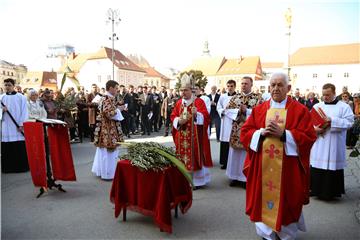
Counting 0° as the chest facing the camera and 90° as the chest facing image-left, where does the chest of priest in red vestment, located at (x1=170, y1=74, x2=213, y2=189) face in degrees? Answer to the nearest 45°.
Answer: approximately 45°

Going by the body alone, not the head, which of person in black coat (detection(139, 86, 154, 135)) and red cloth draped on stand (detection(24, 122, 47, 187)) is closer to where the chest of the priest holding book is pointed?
the red cloth draped on stand

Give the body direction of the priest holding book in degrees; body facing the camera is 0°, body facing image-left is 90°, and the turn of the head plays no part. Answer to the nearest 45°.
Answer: approximately 45°

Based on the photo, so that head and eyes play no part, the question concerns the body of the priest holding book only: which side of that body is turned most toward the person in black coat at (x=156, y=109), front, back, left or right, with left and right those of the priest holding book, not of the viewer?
right

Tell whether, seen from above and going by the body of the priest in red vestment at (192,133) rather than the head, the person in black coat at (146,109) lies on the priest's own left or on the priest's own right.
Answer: on the priest's own right

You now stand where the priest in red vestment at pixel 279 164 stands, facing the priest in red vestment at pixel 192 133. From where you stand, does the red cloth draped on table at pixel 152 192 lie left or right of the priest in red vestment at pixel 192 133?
left
